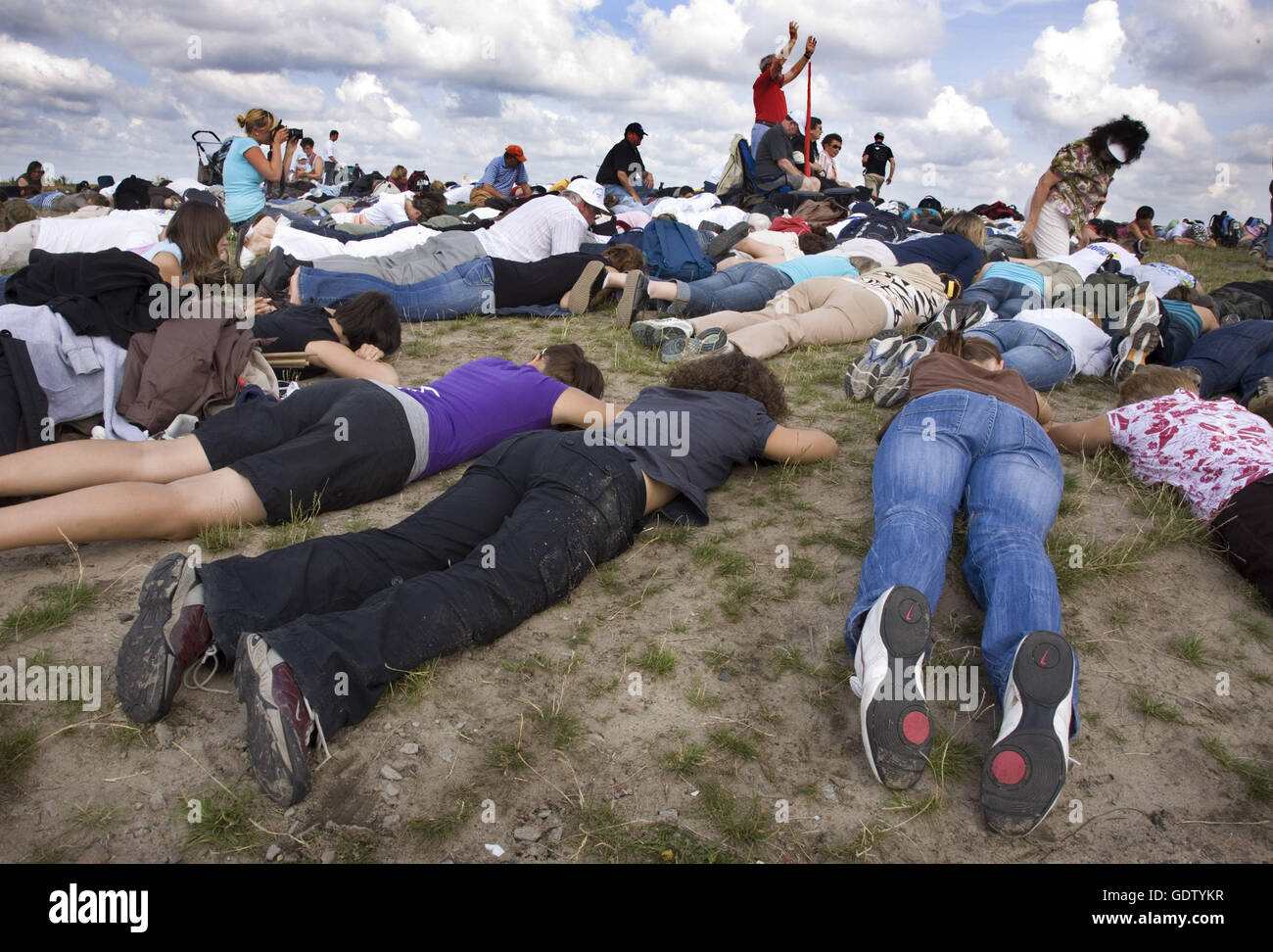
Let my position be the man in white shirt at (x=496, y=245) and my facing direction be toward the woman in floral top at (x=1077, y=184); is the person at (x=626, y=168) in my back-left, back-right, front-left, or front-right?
front-left

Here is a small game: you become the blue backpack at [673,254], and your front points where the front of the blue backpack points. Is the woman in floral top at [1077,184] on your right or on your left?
on your left

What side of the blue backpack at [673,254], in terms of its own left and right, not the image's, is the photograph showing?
front

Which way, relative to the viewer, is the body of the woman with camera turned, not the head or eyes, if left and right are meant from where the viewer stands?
facing to the right of the viewer
